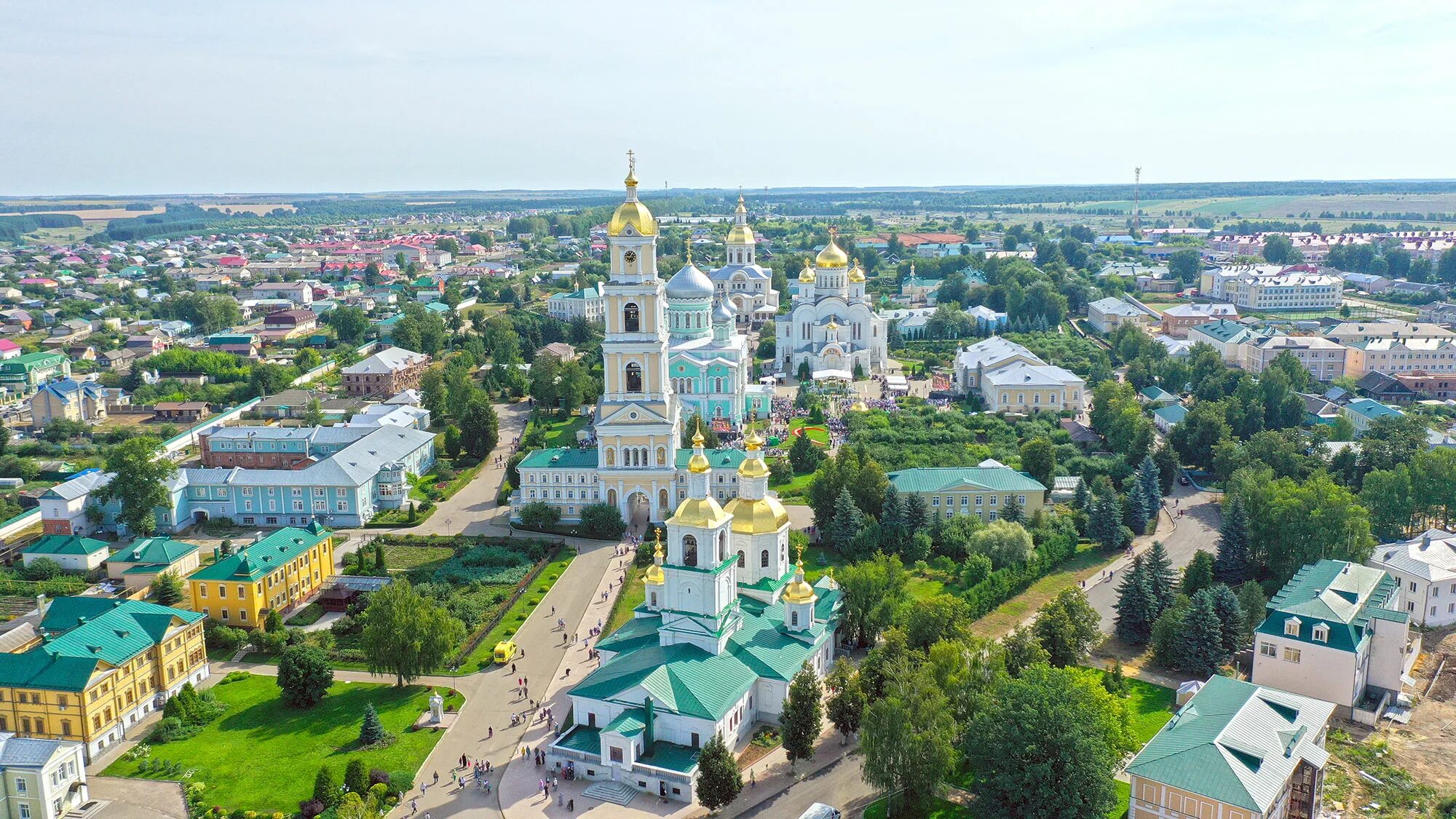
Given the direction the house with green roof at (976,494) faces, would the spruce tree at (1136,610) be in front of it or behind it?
in front

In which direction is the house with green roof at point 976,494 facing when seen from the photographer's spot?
facing the viewer

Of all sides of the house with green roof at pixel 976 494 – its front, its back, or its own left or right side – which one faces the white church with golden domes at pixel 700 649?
front

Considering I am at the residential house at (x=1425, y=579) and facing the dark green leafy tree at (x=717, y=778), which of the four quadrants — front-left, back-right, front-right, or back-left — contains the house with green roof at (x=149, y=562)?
front-right

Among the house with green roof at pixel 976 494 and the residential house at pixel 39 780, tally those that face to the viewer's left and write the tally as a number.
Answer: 0

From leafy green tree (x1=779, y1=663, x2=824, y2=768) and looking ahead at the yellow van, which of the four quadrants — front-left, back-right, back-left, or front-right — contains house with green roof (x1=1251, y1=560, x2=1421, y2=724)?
back-right

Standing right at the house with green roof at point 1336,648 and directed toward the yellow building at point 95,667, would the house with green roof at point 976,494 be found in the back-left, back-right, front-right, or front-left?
front-right

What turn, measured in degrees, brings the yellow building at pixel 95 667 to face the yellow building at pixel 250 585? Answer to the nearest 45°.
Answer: approximately 90° to its left

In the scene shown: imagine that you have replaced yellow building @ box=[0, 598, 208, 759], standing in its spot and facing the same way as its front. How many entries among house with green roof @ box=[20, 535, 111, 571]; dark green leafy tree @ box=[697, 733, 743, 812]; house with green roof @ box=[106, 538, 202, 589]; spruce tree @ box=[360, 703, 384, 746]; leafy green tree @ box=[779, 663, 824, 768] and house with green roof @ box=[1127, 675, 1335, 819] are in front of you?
4

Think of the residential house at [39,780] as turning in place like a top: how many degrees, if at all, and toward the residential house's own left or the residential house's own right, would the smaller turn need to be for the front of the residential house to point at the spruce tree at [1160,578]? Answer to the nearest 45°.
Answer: approximately 45° to the residential house's own left

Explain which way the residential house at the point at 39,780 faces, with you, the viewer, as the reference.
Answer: facing the viewer and to the right of the viewer

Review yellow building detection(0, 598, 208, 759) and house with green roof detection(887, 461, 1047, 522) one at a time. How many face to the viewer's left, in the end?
0
